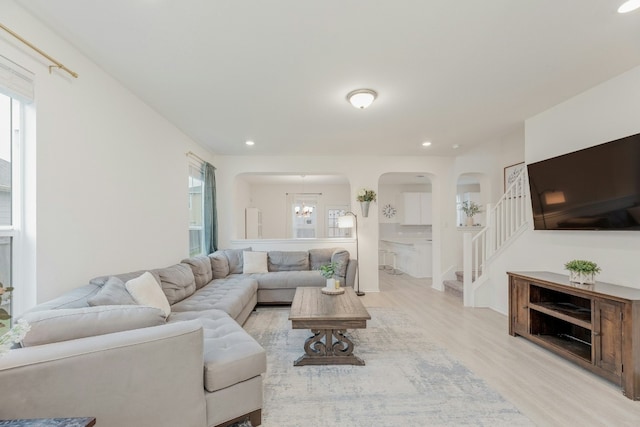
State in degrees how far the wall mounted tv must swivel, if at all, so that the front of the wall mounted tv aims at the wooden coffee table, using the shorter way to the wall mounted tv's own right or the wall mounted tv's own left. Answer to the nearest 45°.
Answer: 0° — it already faces it

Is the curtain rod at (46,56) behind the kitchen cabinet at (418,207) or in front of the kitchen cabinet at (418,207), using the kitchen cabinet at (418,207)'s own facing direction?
in front

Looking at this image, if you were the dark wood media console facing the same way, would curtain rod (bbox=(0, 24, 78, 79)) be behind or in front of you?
in front

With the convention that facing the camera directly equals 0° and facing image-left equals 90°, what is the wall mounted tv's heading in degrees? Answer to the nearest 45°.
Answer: approximately 45°

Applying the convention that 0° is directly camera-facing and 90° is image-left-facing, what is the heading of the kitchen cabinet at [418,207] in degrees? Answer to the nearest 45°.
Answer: approximately 0°

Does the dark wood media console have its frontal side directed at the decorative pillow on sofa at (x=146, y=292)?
yes

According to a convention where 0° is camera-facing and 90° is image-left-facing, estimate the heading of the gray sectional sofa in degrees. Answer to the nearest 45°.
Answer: approximately 270°

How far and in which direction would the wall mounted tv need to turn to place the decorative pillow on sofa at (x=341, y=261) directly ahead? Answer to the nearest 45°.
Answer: approximately 45° to its right

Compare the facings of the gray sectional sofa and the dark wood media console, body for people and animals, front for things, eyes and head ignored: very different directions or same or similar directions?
very different directions

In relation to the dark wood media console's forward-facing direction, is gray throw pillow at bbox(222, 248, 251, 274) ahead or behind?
ahead

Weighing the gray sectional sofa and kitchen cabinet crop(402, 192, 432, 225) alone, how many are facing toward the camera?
1
